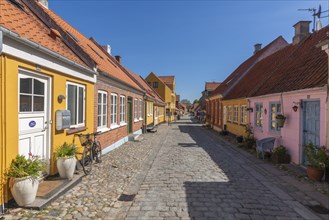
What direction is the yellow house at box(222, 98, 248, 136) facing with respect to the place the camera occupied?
facing the viewer and to the left of the viewer

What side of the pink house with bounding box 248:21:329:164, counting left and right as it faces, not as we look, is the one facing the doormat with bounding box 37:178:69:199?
front

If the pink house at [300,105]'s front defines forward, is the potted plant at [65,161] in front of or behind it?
in front

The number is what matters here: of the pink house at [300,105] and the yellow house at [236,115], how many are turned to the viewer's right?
0

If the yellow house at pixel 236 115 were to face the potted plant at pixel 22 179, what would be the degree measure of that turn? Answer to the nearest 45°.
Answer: approximately 45° to its left

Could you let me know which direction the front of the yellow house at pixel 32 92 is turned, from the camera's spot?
facing the viewer and to the right of the viewer

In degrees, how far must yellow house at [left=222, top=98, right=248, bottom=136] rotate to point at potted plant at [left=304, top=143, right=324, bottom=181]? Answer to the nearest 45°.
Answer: approximately 45° to its left

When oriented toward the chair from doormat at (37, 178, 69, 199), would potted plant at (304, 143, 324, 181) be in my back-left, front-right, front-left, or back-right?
front-right

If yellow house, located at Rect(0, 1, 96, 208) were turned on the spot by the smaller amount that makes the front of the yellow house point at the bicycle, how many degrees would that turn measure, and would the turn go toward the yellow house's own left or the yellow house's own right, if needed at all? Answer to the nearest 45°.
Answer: approximately 90° to the yellow house's own left

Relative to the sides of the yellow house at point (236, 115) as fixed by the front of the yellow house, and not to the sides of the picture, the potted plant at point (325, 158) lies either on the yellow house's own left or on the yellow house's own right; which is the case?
on the yellow house's own left

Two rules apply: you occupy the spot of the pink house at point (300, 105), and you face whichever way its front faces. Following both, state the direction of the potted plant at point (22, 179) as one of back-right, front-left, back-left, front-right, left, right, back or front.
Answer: front

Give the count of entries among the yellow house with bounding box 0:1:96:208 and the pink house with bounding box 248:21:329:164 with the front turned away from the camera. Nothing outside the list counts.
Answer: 0
